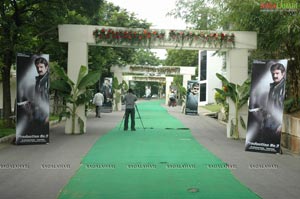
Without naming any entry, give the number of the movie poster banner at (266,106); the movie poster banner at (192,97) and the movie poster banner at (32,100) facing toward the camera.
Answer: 3

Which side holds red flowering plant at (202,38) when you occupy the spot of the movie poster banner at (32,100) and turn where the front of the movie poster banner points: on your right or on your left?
on your left

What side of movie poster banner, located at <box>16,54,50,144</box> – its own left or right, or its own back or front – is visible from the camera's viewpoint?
front

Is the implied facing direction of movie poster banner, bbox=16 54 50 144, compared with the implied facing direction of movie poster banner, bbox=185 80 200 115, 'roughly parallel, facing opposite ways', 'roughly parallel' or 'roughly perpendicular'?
roughly parallel

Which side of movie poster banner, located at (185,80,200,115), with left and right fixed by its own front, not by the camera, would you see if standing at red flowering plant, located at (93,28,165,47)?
front

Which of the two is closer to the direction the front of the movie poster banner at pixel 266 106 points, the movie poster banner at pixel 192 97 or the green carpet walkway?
the green carpet walkway

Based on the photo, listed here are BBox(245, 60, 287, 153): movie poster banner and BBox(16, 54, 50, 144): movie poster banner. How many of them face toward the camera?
2

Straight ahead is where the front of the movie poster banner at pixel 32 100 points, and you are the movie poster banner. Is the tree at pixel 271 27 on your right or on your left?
on your left

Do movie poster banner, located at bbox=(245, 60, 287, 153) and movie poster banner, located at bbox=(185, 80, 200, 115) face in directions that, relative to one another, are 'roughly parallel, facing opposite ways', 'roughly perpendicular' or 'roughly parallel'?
roughly parallel

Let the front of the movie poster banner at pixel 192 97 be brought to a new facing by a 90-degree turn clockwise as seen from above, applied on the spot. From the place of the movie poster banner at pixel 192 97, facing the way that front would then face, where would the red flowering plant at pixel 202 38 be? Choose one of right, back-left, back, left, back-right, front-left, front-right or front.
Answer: left

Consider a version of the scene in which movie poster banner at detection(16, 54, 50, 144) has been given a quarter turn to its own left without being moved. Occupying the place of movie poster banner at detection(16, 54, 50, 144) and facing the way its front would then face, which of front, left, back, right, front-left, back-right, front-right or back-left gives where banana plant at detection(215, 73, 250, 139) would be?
front

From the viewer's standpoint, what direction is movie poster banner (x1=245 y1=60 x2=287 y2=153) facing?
toward the camera

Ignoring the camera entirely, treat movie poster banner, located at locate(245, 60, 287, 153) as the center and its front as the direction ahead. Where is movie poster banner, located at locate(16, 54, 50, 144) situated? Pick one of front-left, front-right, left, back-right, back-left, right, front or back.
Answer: right

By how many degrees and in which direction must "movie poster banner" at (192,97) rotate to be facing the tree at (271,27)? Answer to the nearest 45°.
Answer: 0° — it already faces it

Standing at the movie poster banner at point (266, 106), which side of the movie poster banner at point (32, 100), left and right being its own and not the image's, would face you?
left

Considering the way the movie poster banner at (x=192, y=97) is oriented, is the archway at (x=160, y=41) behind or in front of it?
in front
